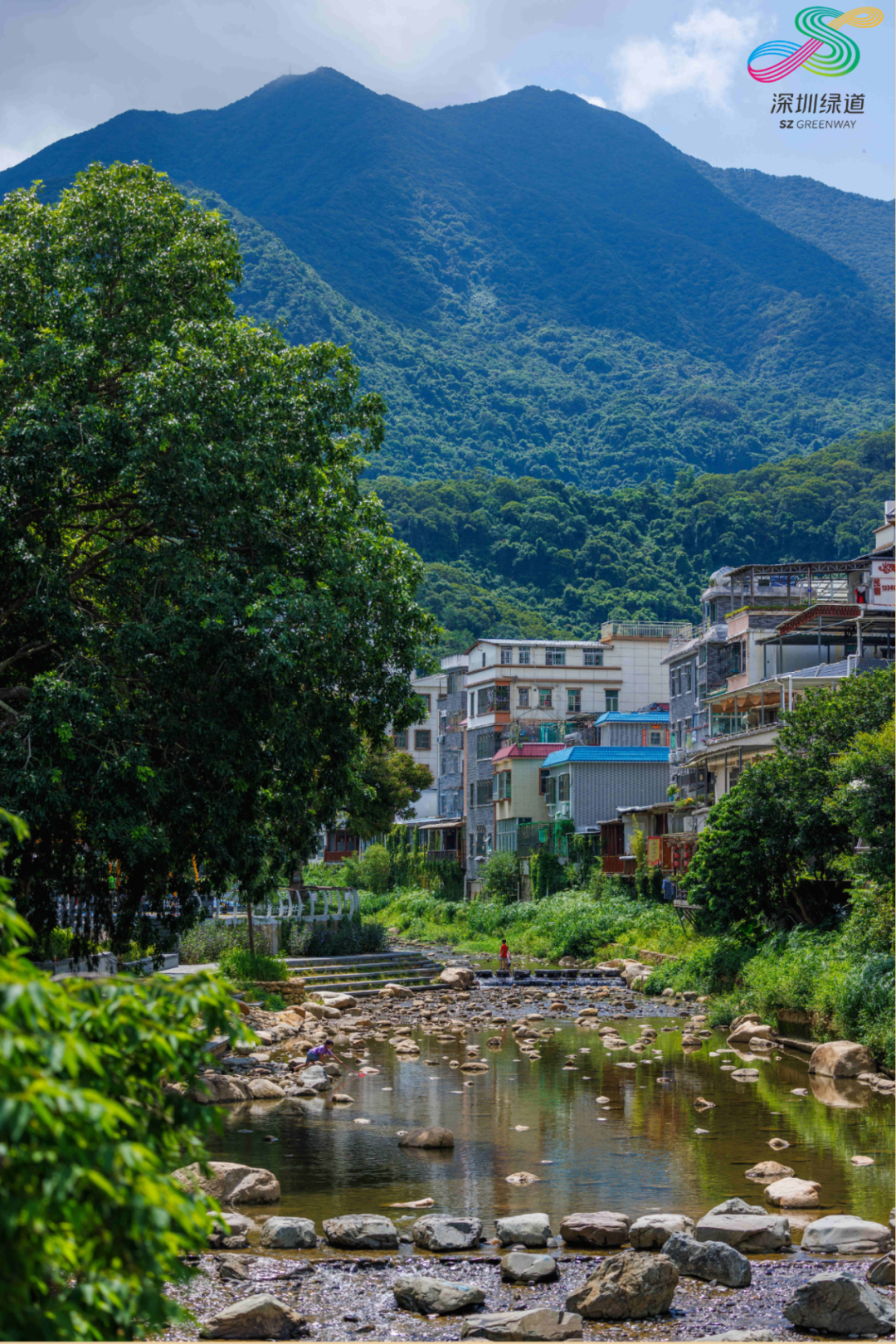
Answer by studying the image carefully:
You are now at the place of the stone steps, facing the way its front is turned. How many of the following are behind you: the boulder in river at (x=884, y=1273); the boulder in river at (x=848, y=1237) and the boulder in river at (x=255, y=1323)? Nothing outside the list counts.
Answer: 0

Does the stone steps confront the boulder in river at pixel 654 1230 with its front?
yes

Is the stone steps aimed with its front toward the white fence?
no

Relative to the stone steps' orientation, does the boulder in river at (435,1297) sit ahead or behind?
ahead

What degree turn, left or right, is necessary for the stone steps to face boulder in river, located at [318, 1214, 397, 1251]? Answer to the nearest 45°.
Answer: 0° — it already faces it

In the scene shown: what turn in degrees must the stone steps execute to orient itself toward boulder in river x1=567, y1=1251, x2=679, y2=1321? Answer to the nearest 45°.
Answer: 0° — it already faces it

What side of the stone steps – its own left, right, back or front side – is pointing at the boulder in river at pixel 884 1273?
front

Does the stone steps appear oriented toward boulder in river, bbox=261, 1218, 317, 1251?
yes

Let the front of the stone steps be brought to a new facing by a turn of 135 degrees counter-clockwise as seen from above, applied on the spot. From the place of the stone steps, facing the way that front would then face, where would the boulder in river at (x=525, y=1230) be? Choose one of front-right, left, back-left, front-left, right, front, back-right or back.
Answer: back-right

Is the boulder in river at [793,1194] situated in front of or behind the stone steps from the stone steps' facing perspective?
in front

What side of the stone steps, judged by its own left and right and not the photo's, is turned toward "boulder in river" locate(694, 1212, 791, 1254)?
front

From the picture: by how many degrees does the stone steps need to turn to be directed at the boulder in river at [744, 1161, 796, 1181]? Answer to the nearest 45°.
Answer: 0° — it already faces it

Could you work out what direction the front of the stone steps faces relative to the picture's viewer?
facing the viewer

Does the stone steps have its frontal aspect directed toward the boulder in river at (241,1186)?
yes

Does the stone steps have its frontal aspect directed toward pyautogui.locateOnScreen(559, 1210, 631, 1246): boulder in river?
yes
